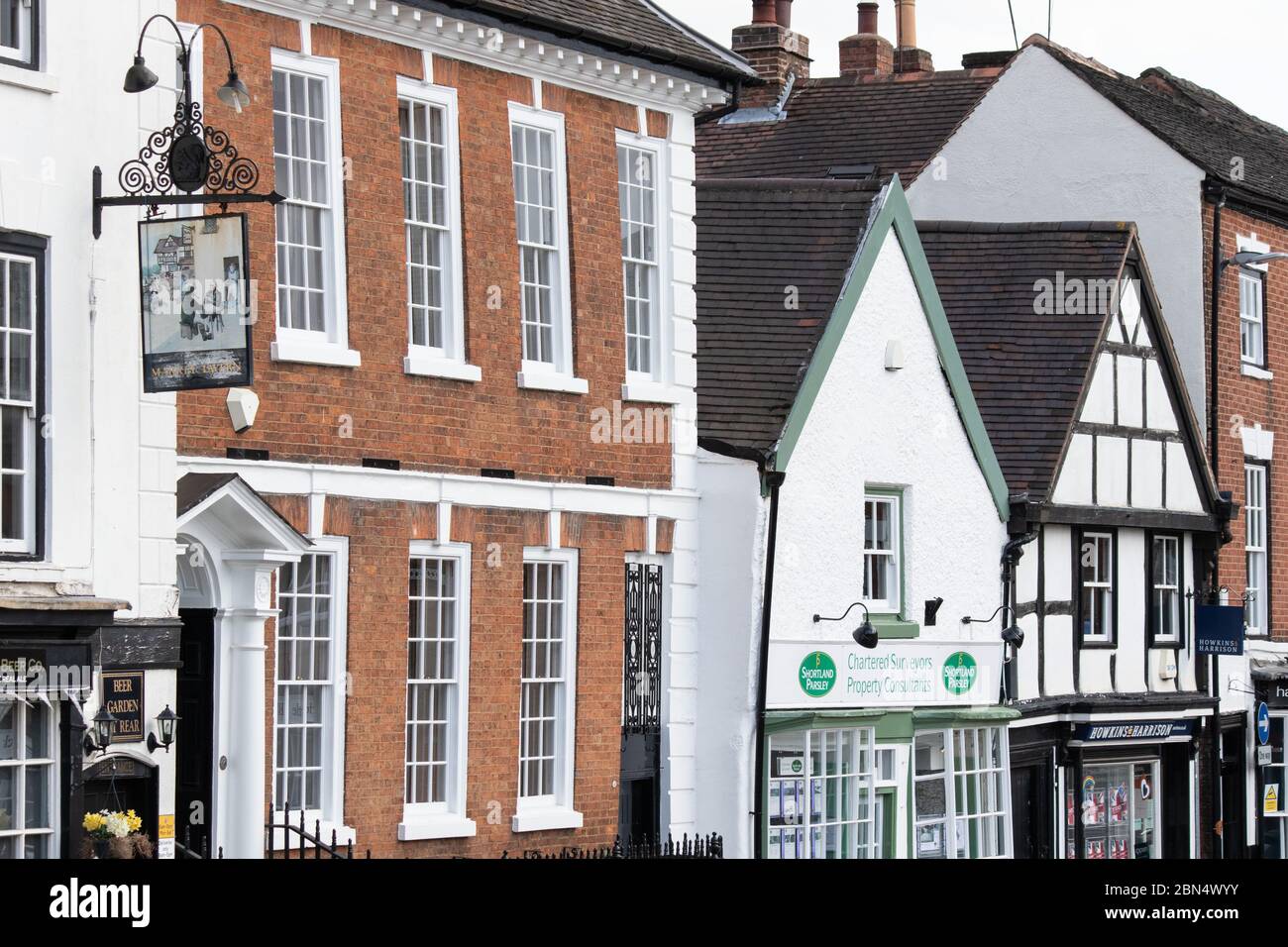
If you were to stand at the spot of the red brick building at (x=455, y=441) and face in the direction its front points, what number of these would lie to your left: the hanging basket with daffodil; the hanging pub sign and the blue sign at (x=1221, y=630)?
1

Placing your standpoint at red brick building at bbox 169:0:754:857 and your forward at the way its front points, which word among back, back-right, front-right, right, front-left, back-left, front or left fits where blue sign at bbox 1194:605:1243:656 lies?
left

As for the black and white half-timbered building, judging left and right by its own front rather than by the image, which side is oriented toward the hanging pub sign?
right

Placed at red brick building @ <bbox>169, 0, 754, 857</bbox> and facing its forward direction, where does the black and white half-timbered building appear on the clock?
The black and white half-timbered building is roughly at 9 o'clock from the red brick building.

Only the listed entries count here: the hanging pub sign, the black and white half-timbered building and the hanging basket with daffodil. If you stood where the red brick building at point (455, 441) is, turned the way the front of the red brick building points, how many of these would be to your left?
1

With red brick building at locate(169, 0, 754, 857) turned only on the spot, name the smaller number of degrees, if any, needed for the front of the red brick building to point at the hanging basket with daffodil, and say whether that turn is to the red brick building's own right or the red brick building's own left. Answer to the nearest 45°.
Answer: approximately 90° to the red brick building's own right

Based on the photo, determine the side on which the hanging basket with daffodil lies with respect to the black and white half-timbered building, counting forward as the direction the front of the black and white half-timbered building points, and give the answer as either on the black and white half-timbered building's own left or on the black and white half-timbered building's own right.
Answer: on the black and white half-timbered building's own right

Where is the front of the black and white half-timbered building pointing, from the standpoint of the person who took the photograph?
facing the viewer and to the right of the viewer
